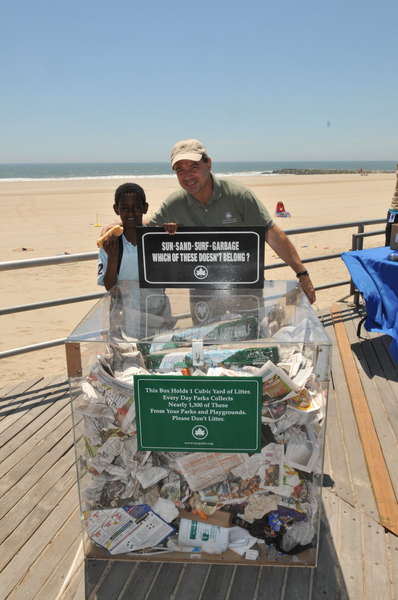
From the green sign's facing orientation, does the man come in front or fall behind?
behind

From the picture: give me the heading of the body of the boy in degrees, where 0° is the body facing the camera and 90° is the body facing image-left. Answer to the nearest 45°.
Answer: approximately 0°

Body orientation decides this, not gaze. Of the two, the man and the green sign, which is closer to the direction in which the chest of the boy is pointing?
the green sign

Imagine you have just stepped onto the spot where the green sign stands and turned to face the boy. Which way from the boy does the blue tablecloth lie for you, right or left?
right

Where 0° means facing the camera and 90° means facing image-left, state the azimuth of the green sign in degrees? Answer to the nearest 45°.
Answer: approximately 0°

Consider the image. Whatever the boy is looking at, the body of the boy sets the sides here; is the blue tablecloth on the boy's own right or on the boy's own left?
on the boy's own left

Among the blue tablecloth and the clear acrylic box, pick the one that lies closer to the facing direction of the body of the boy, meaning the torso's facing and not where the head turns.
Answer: the clear acrylic box

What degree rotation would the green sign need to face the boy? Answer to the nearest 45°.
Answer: approximately 180°

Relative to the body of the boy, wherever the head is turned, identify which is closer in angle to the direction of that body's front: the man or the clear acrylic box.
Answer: the clear acrylic box

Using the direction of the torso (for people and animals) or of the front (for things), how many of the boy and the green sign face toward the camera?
2
